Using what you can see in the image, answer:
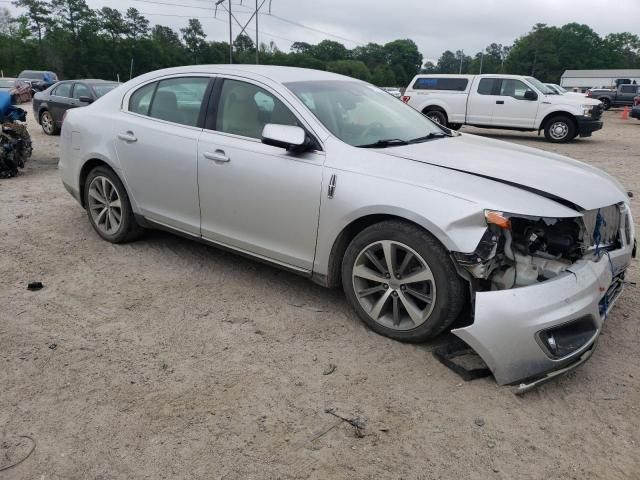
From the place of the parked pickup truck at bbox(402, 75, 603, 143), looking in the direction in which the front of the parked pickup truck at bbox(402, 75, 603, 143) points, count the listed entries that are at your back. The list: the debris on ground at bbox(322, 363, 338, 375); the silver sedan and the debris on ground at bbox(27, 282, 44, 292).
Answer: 0

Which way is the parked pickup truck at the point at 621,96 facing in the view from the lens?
facing to the right of the viewer

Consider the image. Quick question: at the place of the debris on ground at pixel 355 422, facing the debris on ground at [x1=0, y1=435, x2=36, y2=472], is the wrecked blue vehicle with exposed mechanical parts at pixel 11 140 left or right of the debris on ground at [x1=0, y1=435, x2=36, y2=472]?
right

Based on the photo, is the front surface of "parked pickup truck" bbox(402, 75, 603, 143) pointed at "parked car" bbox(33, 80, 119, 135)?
no

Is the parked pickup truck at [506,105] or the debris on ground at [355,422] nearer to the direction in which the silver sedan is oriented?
the debris on ground

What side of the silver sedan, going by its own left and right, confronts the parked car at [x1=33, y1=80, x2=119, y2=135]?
back

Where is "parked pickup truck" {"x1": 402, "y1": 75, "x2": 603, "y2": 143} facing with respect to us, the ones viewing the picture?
facing the viewer and to the right of the viewer

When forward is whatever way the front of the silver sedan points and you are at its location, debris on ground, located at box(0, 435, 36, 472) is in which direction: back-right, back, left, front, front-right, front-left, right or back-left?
right

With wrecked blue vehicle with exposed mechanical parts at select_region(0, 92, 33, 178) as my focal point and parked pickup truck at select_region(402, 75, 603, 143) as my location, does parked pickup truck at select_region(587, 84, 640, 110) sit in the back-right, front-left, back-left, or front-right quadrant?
back-right

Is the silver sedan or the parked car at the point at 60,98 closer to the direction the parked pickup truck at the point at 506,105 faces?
the silver sedan

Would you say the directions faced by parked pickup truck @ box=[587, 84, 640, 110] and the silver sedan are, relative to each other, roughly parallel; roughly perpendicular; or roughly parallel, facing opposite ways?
roughly parallel

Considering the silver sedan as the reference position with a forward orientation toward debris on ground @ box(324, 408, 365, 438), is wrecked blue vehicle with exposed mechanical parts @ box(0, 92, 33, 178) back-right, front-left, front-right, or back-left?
back-right

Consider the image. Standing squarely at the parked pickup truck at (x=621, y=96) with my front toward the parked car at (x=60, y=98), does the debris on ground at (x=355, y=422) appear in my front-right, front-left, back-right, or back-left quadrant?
front-left

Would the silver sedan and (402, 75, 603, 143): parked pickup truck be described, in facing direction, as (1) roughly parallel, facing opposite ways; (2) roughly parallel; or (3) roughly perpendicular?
roughly parallel
